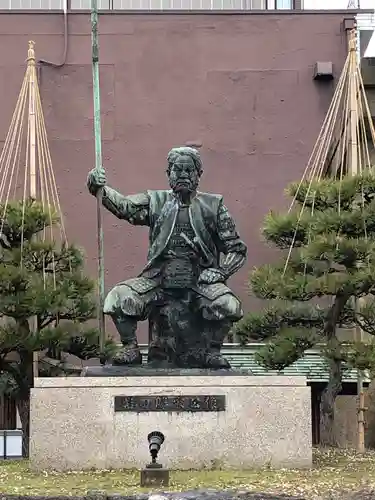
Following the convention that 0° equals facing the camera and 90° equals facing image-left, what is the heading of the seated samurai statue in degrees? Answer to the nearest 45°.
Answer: approximately 0°

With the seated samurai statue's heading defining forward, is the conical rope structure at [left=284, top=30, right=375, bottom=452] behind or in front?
behind

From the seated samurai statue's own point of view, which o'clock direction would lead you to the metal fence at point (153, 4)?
The metal fence is roughly at 6 o'clock from the seated samurai statue.

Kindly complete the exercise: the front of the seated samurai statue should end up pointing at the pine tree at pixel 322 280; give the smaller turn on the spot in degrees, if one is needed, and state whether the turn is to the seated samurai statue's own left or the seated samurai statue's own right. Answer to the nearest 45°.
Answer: approximately 135° to the seated samurai statue's own left
